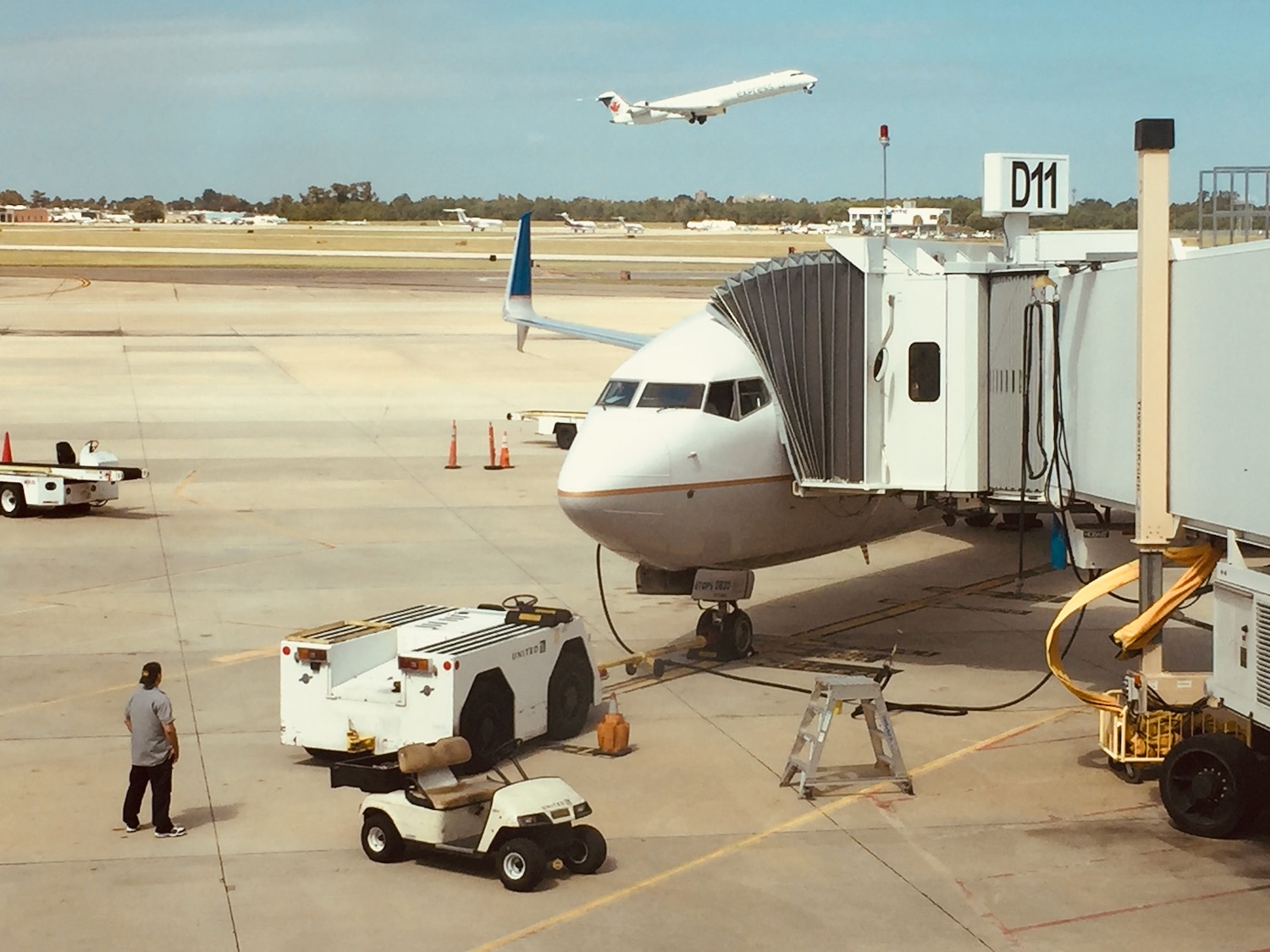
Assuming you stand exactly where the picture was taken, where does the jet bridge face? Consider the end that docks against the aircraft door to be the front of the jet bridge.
facing to the left of the viewer

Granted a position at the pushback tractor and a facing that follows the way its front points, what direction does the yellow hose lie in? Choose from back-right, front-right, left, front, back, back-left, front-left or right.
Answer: front-right

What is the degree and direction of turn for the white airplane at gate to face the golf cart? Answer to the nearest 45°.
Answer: approximately 45° to its left

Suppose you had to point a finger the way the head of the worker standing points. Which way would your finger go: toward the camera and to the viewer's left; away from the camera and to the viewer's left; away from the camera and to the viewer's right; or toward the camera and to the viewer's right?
away from the camera and to the viewer's right

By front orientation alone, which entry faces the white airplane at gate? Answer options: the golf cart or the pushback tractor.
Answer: the pushback tractor

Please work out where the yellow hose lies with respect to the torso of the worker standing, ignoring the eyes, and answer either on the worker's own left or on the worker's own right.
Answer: on the worker's own right

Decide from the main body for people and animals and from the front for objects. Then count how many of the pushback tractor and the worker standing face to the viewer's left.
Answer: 0

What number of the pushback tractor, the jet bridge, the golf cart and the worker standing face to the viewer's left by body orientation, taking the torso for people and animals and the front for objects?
1

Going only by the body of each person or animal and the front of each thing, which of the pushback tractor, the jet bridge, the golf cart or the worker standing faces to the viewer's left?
the jet bridge

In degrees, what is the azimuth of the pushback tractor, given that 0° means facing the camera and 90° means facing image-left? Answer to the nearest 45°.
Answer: approximately 225°

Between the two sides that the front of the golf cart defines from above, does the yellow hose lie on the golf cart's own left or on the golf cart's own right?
on the golf cart's own left

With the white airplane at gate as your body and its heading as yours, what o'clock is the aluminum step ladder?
The aluminum step ladder is roughly at 10 o'clock from the white airplane at gate.
